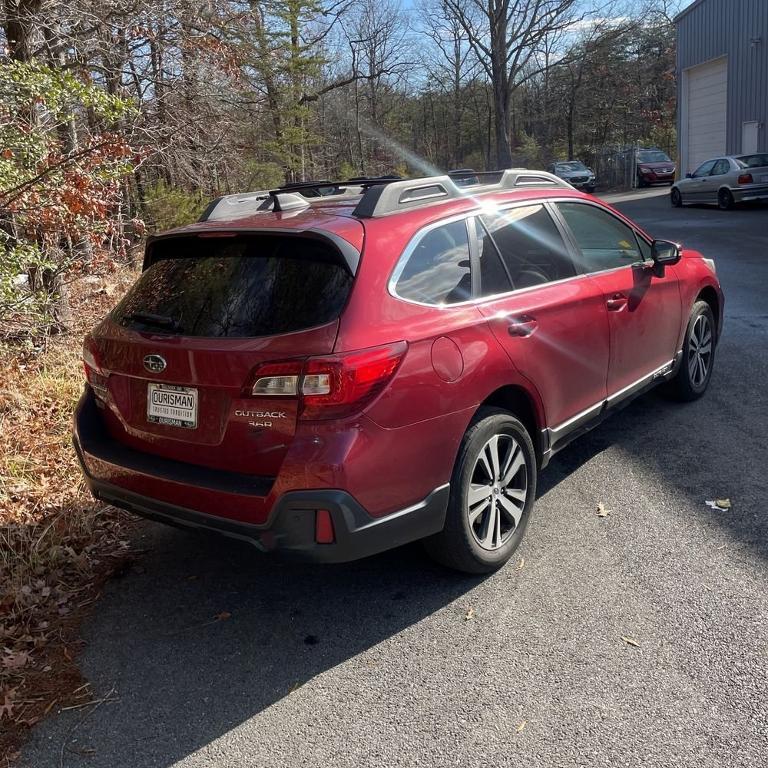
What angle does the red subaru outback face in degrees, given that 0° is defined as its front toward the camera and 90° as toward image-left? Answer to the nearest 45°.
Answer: approximately 225°

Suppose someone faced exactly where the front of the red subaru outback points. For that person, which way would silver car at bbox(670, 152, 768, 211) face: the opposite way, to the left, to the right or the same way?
to the left

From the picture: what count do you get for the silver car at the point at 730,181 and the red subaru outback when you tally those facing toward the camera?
0

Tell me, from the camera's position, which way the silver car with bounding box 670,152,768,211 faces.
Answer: facing away from the viewer and to the left of the viewer

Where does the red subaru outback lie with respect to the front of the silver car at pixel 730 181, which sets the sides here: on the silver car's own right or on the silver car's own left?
on the silver car's own left

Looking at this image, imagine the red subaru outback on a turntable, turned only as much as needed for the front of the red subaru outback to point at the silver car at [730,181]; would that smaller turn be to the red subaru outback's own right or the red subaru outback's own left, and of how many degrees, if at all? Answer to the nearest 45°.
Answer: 0° — it already faces it
